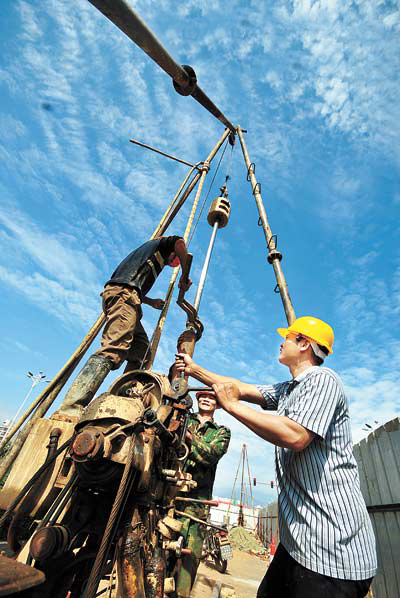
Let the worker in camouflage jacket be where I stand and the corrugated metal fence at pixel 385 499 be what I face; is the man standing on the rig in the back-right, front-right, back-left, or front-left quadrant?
back-right

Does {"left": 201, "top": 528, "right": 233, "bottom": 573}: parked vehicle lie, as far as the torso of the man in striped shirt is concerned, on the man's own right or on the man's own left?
on the man's own right

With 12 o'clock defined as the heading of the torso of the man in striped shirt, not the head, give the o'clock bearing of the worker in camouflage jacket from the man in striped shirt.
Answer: The worker in camouflage jacket is roughly at 2 o'clock from the man in striped shirt.

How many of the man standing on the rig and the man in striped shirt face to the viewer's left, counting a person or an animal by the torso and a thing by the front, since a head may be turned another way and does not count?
1

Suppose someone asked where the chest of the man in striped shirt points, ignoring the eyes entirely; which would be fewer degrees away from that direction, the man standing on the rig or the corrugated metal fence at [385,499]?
the man standing on the rig

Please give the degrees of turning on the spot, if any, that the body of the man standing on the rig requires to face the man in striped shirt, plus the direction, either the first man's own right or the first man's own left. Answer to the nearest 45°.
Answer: approximately 45° to the first man's own right

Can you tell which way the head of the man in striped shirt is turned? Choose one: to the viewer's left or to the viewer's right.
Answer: to the viewer's left

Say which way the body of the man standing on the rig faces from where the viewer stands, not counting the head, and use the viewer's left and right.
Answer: facing to the right of the viewer

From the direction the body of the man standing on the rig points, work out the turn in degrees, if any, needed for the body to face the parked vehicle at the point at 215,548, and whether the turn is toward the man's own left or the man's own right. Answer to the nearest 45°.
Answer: approximately 45° to the man's own left

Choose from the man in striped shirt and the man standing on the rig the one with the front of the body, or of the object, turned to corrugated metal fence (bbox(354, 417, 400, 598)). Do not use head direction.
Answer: the man standing on the rig

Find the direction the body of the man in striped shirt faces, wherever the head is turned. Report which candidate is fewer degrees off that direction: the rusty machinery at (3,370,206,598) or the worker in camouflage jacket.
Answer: the rusty machinery

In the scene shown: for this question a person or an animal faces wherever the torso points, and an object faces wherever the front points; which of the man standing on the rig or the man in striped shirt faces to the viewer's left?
the man in striped shirt

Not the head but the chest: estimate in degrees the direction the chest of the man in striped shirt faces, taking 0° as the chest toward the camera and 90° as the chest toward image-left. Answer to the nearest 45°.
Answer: approximately 90°
